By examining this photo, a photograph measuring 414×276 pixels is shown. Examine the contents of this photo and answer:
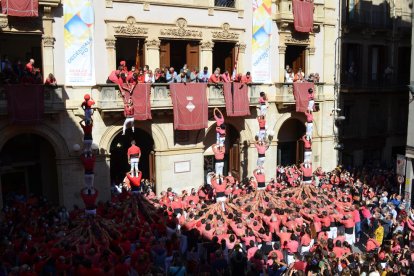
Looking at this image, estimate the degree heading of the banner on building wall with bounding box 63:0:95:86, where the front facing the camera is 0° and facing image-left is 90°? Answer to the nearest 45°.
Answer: approximately 0°

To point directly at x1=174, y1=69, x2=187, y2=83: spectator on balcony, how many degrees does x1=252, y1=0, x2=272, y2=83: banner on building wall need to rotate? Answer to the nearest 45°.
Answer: approximately 45° to its right

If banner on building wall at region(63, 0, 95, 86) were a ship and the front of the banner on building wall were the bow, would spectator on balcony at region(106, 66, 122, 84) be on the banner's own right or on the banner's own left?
on the banner's own left

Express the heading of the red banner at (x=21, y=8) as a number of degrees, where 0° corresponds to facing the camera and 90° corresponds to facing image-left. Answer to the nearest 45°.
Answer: approximately 0°

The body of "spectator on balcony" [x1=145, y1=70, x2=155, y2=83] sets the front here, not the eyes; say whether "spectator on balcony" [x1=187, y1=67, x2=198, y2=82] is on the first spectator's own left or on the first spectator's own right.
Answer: on the first spectator's own left
